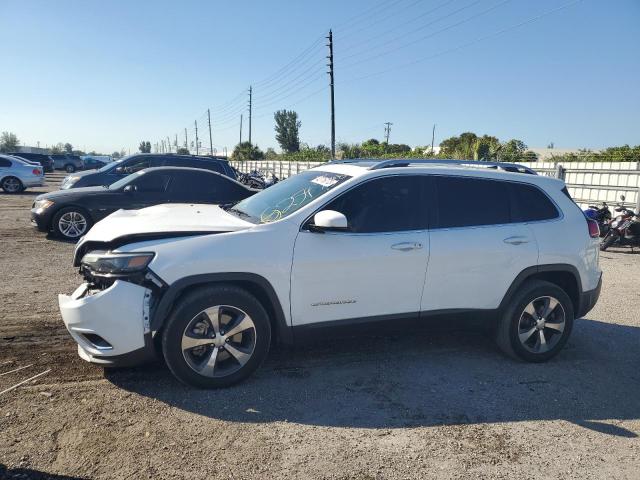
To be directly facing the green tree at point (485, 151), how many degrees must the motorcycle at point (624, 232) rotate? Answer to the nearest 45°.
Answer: approximately 90° to its right

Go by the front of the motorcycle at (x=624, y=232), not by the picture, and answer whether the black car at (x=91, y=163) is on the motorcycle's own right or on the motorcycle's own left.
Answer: on the motorcycle's own right

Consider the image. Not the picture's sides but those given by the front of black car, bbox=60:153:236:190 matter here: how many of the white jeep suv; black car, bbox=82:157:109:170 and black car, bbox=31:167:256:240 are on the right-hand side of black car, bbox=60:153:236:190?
1

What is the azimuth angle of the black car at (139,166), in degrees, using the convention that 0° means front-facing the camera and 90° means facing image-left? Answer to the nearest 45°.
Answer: approximately 90°

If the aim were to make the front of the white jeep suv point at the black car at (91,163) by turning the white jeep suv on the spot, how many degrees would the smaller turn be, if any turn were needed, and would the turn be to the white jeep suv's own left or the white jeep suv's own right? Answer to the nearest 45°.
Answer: approximately 45° to the white jeep suv's own right

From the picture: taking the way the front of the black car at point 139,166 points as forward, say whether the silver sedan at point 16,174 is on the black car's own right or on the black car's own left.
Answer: on the black car's own right

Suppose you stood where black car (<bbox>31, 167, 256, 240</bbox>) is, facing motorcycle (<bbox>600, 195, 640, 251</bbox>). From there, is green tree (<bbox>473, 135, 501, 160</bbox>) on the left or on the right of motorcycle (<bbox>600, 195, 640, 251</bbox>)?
left

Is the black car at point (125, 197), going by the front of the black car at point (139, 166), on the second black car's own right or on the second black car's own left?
on the second black car's own left

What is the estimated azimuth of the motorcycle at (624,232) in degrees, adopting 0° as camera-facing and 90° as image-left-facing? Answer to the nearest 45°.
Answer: approximately 45°

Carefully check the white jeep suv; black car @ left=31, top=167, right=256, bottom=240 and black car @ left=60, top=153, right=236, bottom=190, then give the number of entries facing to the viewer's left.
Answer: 3

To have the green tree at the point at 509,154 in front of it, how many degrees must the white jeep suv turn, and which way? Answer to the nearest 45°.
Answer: approximately 135° to its right

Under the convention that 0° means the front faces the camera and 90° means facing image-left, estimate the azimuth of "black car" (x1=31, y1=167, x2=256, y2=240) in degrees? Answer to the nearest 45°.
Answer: approximately 90°

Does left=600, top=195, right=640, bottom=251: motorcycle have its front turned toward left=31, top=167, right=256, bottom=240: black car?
yes

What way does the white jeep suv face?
to the viewer's left
